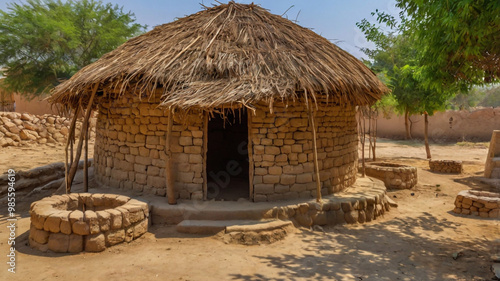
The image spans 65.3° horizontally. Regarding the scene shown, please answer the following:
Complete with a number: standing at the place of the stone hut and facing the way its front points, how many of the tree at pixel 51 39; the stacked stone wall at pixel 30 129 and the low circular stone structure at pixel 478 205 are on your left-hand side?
1

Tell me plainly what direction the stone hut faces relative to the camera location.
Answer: facing the viewer

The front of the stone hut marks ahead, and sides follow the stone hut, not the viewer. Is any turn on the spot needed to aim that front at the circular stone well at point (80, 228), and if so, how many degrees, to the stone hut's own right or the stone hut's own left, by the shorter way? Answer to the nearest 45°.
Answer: approximately 45° to the stone hut's own right

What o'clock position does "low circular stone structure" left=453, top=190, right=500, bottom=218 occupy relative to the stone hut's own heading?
The low circular stone structure is roughly at 9 o'clock from the stone hut.

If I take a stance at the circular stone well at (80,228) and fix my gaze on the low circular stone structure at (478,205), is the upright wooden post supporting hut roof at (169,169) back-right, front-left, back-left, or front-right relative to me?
front-left

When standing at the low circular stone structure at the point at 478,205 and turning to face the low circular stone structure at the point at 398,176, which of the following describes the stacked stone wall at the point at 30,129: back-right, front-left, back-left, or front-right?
front-left

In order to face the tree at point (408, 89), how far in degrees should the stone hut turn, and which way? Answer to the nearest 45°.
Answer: approximately 135° to its left

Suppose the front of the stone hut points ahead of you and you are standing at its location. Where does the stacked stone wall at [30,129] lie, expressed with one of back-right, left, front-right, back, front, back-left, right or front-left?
back-right

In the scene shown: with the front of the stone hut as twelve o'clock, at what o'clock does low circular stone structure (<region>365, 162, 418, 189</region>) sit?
The low circular stone structure is roughly at 8 o'clock from the stone hut.

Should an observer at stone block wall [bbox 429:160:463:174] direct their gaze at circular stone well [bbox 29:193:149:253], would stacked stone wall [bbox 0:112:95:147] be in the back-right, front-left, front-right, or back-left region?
front-right
